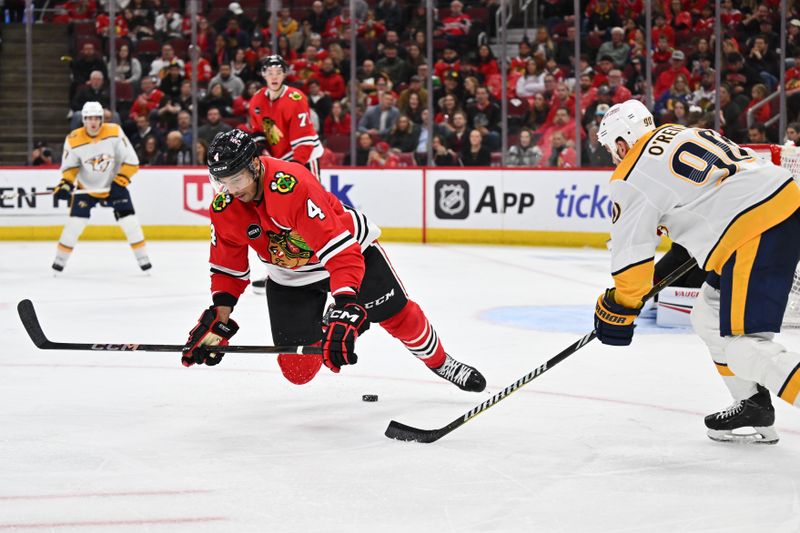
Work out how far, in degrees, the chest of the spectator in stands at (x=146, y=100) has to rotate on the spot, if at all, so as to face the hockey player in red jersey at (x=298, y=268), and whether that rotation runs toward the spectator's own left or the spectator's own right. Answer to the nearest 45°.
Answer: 0° — they already face them

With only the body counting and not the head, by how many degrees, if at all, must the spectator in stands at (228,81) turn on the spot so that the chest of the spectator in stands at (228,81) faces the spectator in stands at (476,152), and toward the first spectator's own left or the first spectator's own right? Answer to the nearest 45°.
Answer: approximately 45° to the first spectator's own left

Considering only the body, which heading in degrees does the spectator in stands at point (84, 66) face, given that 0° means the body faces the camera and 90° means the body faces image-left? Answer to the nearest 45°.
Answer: approximately 0°

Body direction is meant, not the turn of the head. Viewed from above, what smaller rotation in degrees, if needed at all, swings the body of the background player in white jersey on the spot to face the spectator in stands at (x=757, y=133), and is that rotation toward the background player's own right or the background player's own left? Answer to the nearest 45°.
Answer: approximately 90° to the background player's own left

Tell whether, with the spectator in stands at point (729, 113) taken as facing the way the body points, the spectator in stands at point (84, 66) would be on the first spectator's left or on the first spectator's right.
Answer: on the first spectator's right

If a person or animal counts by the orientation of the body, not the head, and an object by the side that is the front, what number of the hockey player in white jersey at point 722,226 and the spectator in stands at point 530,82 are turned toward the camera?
1

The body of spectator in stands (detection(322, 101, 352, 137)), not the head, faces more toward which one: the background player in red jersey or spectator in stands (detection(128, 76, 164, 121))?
the background player in red jersey

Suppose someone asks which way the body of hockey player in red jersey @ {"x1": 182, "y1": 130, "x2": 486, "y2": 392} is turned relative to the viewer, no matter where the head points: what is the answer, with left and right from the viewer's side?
facing the viewer and to the left of the viewer

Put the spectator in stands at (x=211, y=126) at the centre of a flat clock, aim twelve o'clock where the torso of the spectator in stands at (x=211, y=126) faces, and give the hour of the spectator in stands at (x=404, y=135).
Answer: the spectator in stands at (x=404, y=135) is roughly at 10 o'clock from the spectator in stands at (x=211, y=126).
